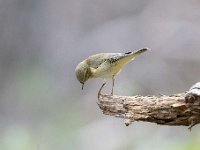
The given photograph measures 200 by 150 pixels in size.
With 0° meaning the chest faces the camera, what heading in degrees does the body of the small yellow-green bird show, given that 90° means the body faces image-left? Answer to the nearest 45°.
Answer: approximately 90°
